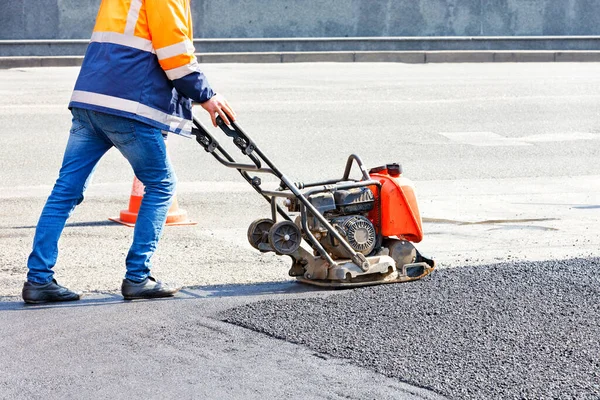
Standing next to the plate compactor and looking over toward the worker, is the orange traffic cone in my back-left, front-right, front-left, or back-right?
front-right

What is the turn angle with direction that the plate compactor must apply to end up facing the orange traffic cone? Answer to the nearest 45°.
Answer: approximately 135° to its left

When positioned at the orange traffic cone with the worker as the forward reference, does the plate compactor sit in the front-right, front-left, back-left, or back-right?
front-left

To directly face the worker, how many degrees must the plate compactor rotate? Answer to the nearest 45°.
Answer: approximately 180°

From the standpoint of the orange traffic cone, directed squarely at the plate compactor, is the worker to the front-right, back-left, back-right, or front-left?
front-right

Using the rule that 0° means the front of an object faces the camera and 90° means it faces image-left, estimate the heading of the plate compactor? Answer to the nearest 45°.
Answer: approximately 270°
